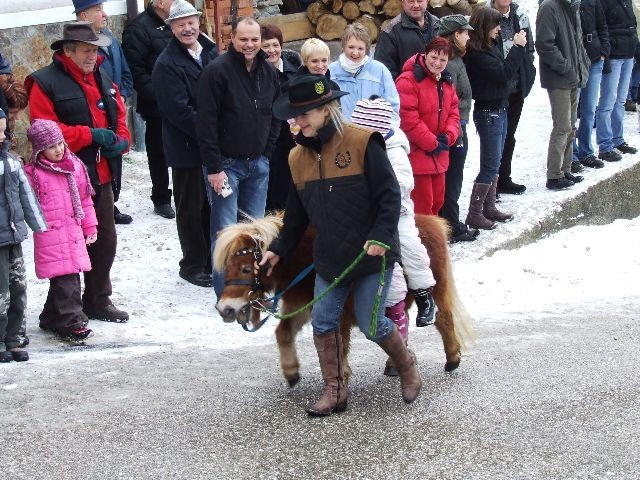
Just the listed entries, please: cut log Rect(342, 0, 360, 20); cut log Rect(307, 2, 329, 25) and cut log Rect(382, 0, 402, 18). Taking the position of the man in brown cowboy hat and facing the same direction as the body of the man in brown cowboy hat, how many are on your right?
0

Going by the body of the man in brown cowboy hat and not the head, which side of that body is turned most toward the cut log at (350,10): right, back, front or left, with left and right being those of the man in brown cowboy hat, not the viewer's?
left

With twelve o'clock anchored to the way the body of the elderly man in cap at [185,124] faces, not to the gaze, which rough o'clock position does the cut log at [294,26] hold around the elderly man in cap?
The cut log is roughly at 8 o'clock from the elderly man in cap.

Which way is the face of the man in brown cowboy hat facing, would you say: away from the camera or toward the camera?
toward the camera

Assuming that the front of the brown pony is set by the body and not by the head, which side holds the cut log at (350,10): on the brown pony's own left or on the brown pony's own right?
on the brown pony's own right

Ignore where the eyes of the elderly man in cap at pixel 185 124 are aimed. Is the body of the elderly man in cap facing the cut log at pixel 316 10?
no

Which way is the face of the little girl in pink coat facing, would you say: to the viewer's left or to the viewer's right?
to the viewer's right

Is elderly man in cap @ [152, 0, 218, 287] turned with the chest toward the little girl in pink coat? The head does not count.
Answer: no

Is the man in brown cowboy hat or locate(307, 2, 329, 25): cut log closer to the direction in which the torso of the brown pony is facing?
the man in brown cowboy hat

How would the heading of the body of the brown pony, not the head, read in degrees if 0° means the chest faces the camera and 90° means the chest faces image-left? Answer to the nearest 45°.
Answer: approximately 90°

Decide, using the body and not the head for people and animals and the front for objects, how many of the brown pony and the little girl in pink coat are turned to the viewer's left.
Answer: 1

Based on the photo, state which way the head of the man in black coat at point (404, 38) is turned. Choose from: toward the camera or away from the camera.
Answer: toward the camera

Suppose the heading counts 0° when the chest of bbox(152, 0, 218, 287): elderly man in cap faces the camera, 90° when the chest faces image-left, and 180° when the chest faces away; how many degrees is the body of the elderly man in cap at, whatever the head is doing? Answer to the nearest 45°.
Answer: approximately 315°
